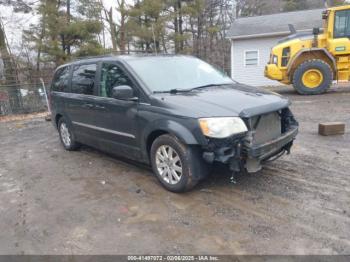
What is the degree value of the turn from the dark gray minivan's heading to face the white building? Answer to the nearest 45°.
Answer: approximately 135° to its left

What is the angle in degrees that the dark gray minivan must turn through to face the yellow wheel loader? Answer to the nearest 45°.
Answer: approximately 90° to its left

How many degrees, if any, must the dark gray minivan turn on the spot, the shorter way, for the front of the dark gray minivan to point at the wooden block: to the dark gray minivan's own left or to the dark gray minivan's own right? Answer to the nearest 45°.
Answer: approximately 90° to the dark gray minivan's own left

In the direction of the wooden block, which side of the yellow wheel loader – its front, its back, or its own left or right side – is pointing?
right

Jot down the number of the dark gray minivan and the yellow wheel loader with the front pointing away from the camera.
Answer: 0

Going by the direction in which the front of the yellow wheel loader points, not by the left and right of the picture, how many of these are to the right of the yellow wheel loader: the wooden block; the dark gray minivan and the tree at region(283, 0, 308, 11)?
2

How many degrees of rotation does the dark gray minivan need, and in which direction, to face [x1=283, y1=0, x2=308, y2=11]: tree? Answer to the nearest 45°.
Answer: approximately 90° to its left

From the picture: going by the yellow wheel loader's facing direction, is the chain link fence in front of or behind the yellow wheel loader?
behind

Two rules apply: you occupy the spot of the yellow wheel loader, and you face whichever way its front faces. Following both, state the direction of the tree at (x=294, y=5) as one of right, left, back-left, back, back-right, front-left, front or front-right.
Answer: left

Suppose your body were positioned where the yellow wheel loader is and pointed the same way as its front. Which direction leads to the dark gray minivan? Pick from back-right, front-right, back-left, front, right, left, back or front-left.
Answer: right

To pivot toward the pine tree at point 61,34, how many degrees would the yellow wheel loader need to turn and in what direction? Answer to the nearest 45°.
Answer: approximately 180°

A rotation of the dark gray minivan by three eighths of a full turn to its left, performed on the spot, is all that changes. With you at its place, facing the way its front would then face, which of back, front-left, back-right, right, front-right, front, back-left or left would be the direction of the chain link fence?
front-left

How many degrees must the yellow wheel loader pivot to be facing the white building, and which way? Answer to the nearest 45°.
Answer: approximately 135° to its left

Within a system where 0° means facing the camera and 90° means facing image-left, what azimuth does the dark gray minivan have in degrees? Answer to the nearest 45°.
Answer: approximately 315°

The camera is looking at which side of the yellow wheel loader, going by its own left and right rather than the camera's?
right

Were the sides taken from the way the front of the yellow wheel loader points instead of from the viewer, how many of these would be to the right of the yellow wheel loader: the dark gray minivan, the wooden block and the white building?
2
